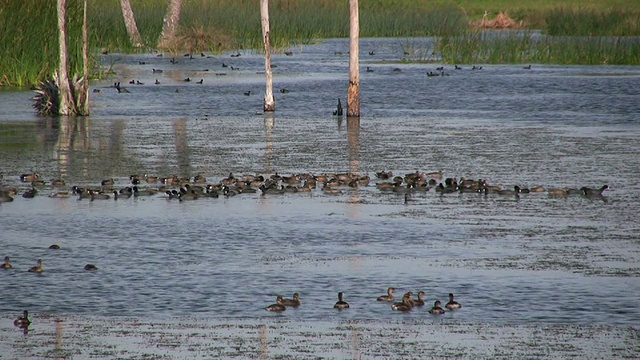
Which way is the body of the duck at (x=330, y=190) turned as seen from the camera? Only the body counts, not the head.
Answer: to the viewer's left

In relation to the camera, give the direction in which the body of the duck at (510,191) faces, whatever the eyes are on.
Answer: to the viewer's right

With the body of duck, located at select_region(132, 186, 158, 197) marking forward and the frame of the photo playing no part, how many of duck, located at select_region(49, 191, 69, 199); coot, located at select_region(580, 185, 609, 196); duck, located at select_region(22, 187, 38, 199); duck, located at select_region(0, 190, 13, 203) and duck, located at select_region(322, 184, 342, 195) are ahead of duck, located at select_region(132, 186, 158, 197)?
3

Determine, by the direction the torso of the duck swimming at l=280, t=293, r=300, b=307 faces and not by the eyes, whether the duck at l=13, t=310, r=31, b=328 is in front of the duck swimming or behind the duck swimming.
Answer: behind

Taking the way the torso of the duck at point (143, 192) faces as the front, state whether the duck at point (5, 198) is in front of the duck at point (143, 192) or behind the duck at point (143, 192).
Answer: in front

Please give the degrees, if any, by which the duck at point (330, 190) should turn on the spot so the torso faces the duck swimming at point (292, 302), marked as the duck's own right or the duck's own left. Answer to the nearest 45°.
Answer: approximately 90° to the duck's own left

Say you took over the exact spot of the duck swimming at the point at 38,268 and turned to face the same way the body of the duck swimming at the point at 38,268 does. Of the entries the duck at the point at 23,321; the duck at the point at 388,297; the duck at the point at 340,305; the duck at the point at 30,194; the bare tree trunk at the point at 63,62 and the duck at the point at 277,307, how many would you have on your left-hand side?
2

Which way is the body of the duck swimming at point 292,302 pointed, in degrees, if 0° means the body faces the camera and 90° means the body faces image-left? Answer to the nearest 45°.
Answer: approximately 270°

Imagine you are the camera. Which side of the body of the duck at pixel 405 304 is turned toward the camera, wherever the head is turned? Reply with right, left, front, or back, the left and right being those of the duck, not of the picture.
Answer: right
